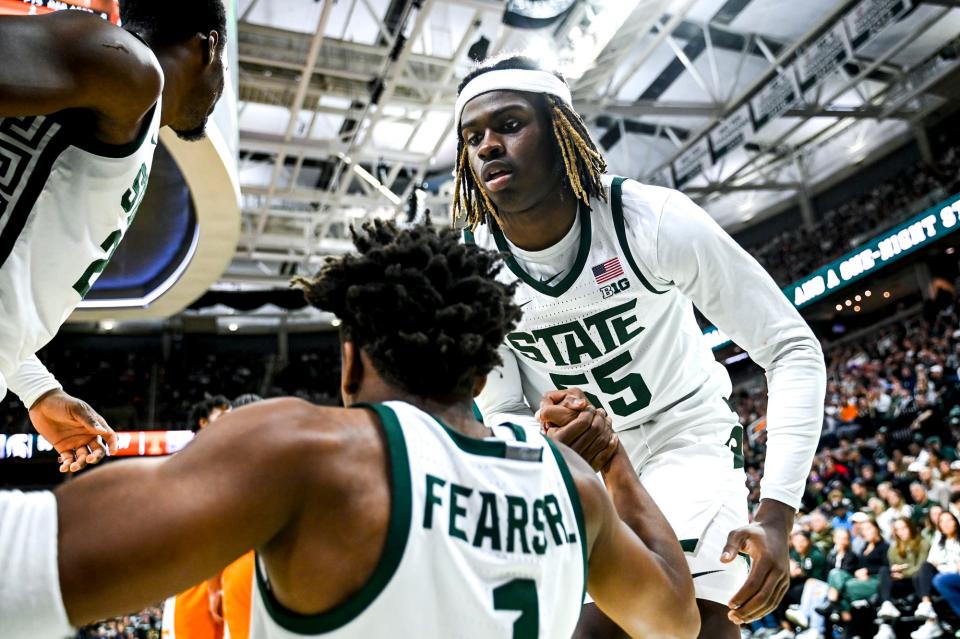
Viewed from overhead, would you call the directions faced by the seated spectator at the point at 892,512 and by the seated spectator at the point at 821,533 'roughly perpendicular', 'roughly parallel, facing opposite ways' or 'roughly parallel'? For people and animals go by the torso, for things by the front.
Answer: roughly parallel

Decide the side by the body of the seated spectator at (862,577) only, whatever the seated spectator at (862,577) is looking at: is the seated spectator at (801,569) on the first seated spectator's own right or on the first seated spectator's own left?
on the first seated spectator's own right

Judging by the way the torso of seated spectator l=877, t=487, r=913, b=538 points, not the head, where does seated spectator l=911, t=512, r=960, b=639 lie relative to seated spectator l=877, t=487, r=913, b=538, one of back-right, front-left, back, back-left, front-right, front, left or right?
front-left

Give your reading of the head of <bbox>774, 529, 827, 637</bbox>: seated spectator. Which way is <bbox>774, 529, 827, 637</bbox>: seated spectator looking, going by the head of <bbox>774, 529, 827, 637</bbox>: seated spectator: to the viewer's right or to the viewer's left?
to the viewer's left

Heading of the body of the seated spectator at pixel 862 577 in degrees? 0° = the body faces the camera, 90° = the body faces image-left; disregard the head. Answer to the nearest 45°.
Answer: approximately 45°

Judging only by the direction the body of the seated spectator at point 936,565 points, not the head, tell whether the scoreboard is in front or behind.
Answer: in front

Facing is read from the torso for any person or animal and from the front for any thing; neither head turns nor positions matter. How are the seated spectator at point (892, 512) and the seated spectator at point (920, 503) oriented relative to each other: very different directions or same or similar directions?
same or similar directions

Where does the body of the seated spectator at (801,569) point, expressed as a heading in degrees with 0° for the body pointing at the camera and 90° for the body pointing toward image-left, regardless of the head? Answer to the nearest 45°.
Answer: approximately 45°

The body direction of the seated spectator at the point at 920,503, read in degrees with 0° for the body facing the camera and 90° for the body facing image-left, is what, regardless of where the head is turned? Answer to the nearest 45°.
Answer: approximately 45°

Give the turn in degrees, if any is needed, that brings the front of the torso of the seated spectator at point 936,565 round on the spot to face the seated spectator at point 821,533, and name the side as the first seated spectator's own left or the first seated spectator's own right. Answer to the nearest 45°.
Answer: approximately 90° to the first seated spectator's own right

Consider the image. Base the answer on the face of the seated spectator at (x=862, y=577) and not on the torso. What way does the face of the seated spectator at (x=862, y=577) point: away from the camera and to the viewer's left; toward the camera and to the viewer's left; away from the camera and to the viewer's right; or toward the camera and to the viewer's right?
toward the camera and to the viewer's left

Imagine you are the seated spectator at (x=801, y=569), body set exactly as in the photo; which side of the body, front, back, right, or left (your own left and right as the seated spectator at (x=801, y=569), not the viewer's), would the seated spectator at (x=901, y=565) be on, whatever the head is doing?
left

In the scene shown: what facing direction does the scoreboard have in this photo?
toward the camera

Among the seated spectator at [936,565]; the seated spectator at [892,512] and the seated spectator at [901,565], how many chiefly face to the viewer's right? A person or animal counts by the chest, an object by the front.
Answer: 0

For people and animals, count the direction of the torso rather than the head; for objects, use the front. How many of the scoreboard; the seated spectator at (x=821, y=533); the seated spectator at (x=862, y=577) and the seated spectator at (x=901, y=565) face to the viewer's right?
0

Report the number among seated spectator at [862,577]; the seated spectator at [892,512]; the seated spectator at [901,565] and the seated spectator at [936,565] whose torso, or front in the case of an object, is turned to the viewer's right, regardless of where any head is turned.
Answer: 0

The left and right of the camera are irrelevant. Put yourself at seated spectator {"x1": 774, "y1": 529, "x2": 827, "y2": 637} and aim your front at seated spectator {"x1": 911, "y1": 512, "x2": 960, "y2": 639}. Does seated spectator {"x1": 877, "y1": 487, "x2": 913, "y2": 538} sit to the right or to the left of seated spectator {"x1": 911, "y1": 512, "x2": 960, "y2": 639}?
left

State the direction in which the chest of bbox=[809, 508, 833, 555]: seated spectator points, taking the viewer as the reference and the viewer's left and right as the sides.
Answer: facing the viewer and to the left of the viewer

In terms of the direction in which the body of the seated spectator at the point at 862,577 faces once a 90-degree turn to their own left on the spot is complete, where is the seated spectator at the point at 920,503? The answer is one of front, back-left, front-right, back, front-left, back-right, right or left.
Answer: left
